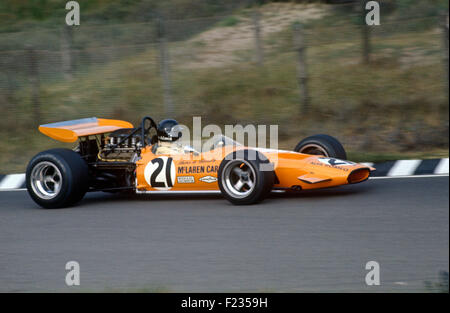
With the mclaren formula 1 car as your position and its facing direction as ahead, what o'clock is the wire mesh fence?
The wire mesh fence is roughly at 8 o'clock from the mclaren formula 1 car.

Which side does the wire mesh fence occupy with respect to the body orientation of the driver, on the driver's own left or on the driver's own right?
on the driver's own left

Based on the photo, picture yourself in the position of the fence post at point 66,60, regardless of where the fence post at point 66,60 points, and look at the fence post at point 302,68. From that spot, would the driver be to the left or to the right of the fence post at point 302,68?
right

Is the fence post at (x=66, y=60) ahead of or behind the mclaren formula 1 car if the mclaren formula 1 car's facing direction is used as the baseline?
behind

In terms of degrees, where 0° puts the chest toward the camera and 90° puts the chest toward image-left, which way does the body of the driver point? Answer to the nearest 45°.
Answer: approximately 270°

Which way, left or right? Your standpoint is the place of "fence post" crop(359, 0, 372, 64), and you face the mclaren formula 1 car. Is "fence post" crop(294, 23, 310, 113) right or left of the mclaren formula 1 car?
right

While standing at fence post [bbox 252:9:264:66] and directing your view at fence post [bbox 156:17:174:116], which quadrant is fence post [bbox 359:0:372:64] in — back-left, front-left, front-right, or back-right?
back-left

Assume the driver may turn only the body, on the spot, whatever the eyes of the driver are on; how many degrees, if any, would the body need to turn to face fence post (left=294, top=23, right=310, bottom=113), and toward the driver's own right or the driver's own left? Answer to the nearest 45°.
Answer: approximately 45° to the driver's own left

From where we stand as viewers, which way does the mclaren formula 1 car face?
facing the viewer and to the right of the viewer

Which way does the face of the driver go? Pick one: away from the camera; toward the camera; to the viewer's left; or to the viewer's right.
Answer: to the viewer's right

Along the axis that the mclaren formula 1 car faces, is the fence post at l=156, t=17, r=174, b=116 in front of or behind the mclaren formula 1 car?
behind

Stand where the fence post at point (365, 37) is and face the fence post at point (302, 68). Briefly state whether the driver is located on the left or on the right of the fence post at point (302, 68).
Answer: left
